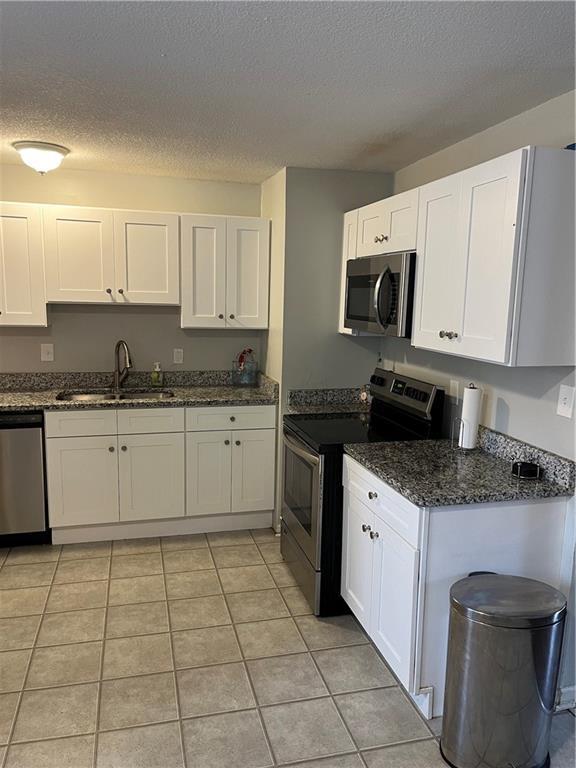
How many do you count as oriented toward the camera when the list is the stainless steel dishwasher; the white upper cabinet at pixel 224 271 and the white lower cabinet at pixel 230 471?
3

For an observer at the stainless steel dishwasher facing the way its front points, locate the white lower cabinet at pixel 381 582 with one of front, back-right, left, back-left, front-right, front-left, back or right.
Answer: front-left

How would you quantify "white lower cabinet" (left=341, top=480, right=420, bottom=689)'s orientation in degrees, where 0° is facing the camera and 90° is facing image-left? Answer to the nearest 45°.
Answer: approximately 45°

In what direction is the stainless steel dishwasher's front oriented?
toward the camera

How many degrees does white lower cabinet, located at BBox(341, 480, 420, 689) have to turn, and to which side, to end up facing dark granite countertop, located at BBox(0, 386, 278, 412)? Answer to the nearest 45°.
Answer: approximately 90° to its right

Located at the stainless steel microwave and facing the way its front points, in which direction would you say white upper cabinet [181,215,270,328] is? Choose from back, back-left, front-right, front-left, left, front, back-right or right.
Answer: right

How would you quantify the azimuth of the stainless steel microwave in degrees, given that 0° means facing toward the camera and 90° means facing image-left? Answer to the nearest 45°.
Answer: approximately 45°

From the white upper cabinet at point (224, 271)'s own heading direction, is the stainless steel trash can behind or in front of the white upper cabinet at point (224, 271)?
in front

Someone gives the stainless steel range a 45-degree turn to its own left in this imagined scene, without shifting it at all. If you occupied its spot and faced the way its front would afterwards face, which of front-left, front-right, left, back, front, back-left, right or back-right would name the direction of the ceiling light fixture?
right

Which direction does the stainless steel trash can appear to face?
toward the camera

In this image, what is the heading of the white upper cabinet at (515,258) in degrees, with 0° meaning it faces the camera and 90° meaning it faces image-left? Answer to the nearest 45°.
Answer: approximately 45°

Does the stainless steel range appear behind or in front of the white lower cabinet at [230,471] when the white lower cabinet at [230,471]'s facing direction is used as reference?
in front

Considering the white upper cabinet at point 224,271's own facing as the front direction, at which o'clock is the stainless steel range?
The stainless steel range is roughly at 11 o'clock from the white upper cabinet.

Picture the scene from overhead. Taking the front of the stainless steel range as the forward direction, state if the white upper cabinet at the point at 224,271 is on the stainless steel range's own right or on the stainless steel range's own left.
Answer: on the stainless steel range's own right
